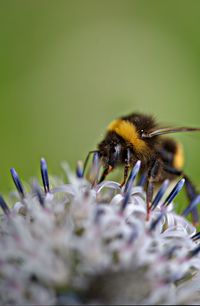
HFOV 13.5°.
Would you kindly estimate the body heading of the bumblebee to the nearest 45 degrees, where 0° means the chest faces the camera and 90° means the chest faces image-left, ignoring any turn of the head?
approximately 90°
